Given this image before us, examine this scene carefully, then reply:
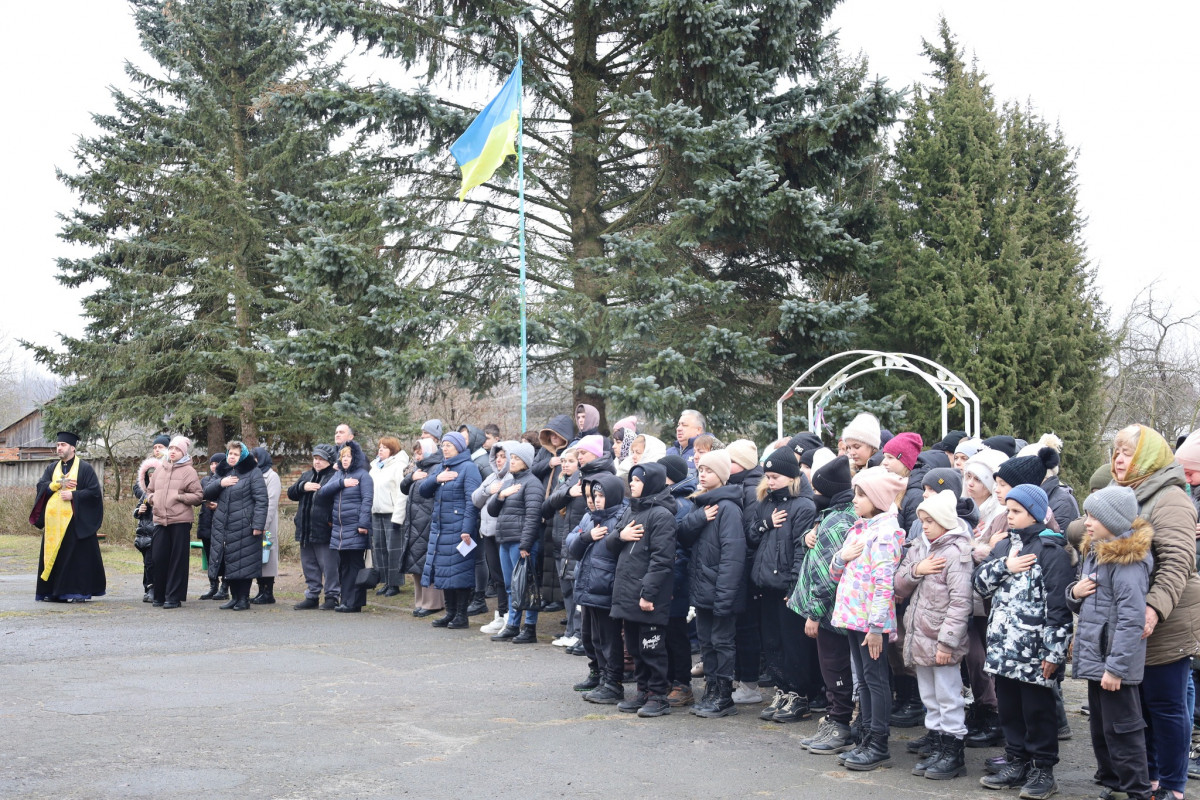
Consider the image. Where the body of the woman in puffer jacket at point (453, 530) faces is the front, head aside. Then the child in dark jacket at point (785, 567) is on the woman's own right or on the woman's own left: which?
on the woman's own left

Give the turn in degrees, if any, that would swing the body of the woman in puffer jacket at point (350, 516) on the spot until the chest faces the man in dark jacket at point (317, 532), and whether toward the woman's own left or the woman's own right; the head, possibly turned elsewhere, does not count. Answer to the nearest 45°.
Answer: approximately 90° to the woman's own right

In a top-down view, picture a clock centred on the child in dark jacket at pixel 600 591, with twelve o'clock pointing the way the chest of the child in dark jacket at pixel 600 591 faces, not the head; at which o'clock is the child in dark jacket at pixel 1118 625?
the child in dark jacket at pixel 1118 625 is roughly at 9 o'clock from the child in dark jacket at pixel 600 591.

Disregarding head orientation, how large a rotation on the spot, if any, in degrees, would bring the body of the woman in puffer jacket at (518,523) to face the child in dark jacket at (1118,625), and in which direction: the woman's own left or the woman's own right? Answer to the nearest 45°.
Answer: approximately 90° to the woman's own left

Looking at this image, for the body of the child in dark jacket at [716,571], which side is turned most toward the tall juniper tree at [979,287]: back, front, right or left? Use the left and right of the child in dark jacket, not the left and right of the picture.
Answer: back

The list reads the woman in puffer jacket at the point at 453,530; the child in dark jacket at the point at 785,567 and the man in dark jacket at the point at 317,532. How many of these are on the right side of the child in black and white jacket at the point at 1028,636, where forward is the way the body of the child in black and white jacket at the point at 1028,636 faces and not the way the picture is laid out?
3

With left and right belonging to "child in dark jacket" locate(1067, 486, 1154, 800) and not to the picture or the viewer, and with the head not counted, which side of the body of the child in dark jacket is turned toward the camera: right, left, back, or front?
left

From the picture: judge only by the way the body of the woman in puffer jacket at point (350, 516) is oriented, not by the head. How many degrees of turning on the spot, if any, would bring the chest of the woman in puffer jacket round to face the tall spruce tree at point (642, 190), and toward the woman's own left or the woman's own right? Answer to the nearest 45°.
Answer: approximately 180°

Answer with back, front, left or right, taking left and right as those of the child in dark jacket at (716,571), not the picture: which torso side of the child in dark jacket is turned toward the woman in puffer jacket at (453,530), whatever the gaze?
right

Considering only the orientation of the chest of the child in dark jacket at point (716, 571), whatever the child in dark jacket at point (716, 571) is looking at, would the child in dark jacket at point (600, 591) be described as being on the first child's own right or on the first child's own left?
on the first child's own right

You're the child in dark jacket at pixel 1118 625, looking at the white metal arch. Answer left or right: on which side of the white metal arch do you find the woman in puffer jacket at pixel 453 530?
left

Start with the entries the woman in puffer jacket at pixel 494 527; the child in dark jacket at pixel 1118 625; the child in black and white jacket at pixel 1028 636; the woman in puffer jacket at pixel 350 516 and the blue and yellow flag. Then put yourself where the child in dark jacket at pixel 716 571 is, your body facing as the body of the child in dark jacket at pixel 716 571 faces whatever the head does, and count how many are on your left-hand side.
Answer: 2

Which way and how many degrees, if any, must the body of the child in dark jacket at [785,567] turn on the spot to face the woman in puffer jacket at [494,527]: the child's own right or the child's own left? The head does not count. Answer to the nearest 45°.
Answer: approximately 90° to the child's own right

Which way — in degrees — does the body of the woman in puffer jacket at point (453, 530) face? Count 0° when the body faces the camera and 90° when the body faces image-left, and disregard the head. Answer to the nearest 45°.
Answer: approximately 45°

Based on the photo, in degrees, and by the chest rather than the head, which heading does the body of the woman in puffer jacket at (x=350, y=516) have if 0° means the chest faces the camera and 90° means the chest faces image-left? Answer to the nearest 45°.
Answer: approximately 45°
